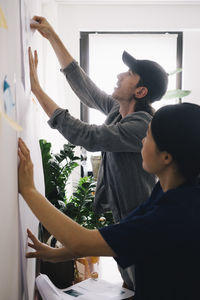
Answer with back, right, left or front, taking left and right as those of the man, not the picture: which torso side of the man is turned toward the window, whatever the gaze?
right

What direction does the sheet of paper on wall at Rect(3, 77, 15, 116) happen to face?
to the viewer's right

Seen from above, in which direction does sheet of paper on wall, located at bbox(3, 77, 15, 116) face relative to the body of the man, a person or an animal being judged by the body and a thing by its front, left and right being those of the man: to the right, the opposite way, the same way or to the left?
the opposite way

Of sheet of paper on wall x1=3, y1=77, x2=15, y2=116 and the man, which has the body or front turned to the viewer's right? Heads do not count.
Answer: the sheet of paper on wall

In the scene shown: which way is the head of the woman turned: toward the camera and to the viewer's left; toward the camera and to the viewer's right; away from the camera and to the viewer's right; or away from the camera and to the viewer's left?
away from the camera and to the viewer's left

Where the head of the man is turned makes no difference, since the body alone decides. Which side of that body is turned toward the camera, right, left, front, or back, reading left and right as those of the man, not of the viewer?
left

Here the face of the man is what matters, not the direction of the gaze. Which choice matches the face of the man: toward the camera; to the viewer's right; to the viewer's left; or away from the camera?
to the viewer's left

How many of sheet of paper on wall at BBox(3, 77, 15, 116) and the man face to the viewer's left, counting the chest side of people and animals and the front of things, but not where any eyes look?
1

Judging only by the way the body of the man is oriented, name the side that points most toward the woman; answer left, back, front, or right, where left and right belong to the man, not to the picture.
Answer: left

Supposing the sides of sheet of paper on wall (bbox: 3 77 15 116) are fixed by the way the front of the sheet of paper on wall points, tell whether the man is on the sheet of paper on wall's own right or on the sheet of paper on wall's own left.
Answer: on the sheet of paper on wall's own left

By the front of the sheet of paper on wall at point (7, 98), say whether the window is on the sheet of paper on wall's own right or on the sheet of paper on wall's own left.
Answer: on the sheet of paper on wall's own left
